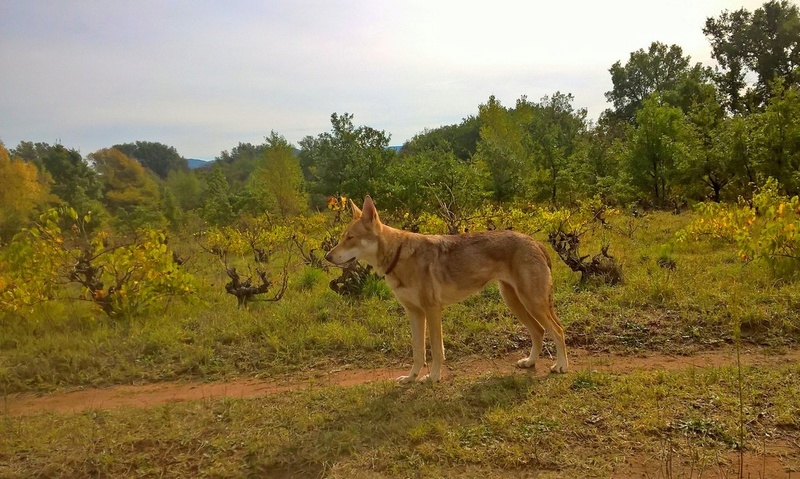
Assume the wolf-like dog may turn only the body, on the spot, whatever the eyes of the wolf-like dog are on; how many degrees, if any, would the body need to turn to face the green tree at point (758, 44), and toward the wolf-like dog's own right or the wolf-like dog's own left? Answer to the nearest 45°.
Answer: approximately 135° to the wolf-like dog's own right

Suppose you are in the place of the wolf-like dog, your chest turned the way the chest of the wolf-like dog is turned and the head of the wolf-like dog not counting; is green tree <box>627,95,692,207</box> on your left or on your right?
on your right

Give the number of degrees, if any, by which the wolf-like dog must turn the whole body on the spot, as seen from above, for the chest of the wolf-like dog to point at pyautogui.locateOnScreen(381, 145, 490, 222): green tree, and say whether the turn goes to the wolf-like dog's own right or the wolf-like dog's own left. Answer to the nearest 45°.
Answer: approximately 90° to the wolf-like dog's own right

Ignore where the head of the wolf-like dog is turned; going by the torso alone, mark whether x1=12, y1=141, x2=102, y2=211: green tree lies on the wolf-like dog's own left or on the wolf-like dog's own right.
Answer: on the wolf-like dog's own right

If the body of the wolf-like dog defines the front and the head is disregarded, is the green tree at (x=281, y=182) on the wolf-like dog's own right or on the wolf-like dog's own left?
on the wolf-like dog's own right

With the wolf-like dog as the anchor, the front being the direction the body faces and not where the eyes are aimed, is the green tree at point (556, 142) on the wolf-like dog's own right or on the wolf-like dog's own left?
on the wolf-like dog's own right

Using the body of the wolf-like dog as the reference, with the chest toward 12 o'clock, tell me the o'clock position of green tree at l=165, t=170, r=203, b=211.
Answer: The green tree is roughly at 2 o'clock from the wolf-like dog.

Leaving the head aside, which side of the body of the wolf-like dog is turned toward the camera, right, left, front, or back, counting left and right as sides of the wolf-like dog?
left

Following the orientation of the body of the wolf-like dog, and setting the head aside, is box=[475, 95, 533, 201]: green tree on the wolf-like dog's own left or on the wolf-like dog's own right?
on the wolf-like dog's own right

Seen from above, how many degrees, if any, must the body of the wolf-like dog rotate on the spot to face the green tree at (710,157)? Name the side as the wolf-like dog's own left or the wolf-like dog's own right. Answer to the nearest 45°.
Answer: approximately 135° to the wolf-like dog's own right
